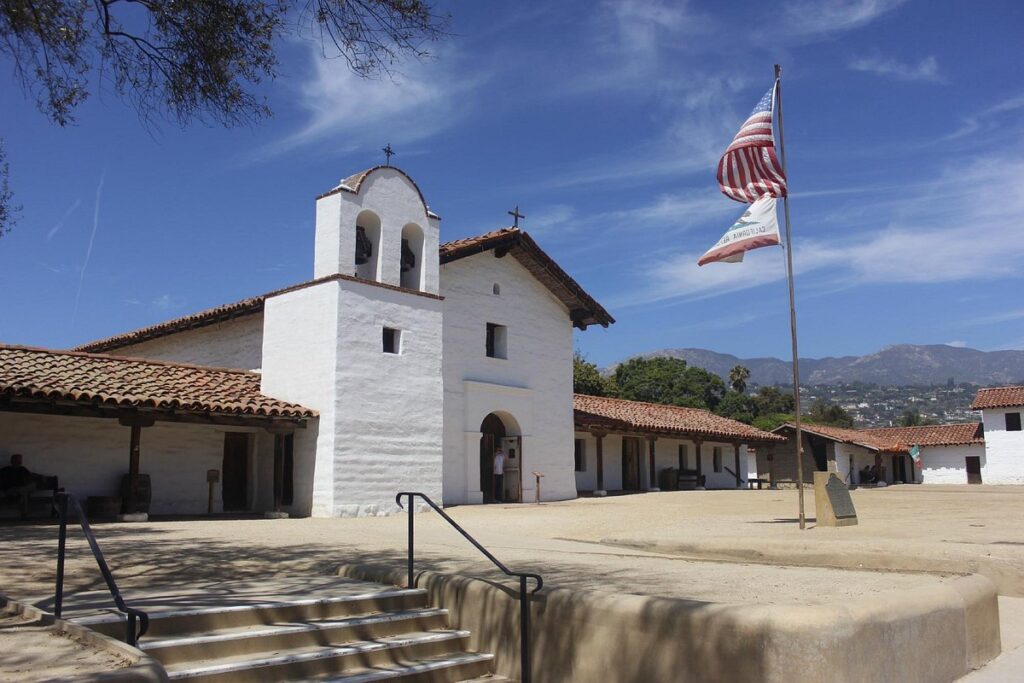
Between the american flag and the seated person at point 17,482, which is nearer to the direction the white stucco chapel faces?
the american flag

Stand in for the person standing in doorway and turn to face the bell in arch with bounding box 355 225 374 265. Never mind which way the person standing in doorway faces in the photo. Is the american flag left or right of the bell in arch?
left

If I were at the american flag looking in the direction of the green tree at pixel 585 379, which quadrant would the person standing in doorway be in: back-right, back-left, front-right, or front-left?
front-left

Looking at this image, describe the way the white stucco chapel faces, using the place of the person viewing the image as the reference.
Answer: facing the viewer and to the right of the viewer

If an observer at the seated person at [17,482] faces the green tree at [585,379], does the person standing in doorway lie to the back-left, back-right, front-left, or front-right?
front-right

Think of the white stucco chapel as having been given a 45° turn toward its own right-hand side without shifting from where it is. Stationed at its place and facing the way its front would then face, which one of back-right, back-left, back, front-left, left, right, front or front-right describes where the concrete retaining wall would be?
front

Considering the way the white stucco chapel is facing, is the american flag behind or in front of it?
in front

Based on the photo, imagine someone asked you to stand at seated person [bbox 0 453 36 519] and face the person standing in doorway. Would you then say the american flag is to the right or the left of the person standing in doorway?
right

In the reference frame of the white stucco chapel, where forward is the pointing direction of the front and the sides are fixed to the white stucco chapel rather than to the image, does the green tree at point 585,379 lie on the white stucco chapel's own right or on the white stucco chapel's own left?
on the white stucco chapel's own left
